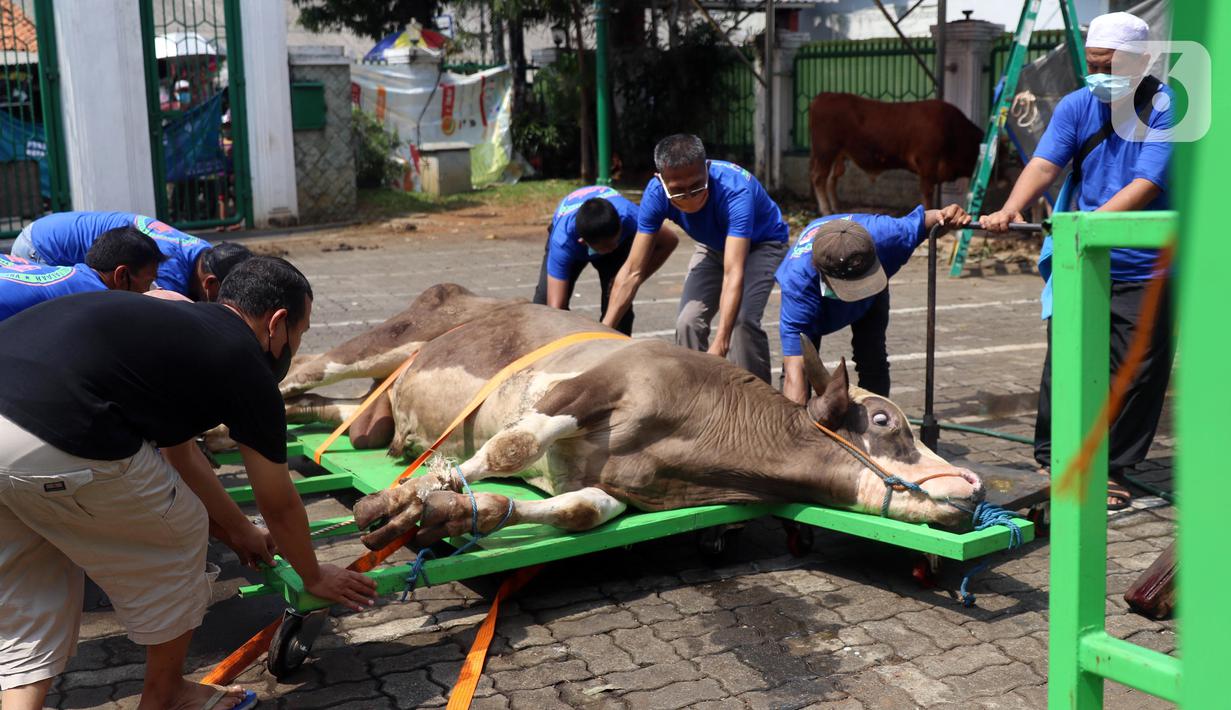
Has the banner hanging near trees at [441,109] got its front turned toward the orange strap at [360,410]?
yes

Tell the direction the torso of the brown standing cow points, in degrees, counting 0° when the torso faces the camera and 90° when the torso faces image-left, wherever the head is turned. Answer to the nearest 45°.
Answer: approximately 270°

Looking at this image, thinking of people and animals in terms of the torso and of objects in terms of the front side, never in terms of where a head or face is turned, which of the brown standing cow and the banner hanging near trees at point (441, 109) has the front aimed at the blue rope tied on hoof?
the banner hanging near trees

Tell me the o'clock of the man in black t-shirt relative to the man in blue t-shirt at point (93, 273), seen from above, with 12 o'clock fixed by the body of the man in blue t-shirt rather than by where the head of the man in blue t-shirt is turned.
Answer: The man in black t-shirt is roughly at 3 o'clock from the man in blue t-shirt.

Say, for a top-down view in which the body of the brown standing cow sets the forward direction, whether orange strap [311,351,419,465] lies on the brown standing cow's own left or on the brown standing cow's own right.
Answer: on the brown standing cow's own right

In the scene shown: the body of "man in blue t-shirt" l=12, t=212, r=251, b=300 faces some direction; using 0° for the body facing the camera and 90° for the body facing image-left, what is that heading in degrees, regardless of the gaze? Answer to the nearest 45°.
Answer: approximately 270°

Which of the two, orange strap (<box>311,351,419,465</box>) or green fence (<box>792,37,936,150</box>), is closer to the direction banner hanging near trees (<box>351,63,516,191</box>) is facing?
the orange strap

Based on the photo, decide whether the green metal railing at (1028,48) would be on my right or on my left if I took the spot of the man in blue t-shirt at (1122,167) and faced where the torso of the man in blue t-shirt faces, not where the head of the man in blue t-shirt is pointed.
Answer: on my right

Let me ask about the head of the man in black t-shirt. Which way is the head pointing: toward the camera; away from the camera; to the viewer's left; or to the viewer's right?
to the viewer's right

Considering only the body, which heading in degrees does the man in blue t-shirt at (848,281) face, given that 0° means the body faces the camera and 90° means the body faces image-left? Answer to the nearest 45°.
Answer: approximately 0°

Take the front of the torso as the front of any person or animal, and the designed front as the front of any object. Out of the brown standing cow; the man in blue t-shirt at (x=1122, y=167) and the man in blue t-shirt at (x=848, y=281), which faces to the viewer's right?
the brown standing cow

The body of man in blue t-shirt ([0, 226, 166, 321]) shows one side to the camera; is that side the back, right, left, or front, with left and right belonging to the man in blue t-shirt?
right

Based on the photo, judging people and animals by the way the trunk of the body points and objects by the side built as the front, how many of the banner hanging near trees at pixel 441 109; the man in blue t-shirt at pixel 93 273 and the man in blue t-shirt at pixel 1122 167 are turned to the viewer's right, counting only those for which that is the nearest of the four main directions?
1

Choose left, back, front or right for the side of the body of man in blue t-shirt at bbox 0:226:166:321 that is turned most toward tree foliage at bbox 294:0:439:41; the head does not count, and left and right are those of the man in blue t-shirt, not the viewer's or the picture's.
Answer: left
